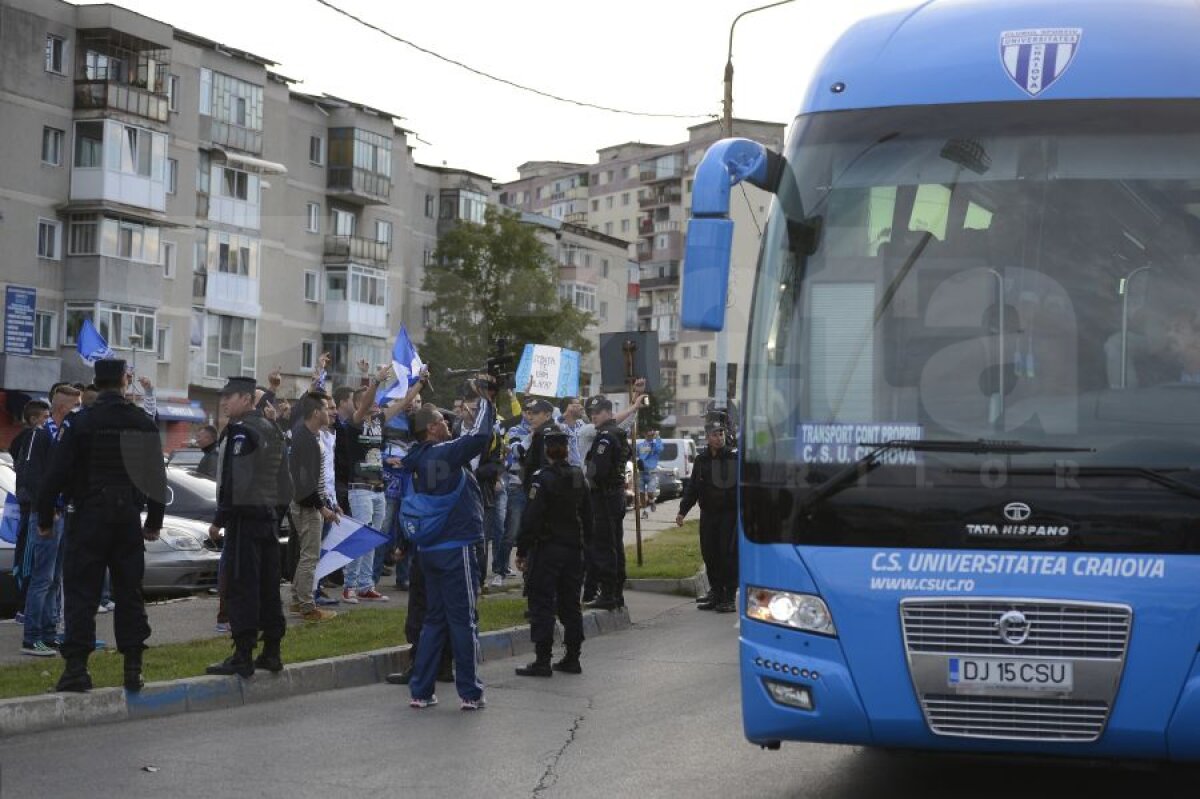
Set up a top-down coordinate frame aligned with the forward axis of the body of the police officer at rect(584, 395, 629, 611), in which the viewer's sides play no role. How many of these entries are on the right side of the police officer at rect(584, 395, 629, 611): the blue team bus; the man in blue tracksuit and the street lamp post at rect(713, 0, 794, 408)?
1

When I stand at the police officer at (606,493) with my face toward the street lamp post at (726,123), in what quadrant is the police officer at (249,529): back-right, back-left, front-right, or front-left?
back-left

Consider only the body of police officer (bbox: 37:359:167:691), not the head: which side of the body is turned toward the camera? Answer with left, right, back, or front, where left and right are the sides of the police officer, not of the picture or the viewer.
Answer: back

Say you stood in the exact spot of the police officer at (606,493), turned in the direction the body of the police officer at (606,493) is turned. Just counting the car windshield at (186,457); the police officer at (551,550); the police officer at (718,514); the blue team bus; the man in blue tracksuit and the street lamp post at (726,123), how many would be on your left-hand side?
3

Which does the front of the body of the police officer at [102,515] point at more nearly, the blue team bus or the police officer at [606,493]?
the police officer

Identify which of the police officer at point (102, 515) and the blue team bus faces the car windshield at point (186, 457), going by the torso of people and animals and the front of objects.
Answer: the police officer

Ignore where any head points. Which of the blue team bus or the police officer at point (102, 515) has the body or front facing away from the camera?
the police officer
